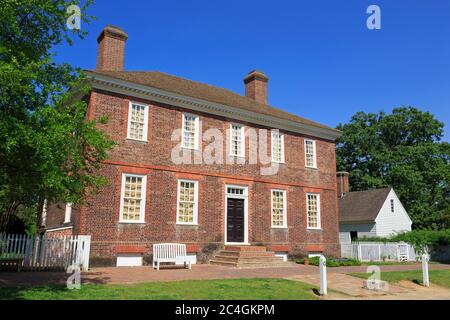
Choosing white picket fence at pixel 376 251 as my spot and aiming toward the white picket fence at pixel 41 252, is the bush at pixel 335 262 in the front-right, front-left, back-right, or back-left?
front-left

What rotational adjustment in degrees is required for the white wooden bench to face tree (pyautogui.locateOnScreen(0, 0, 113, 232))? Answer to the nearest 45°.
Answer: approximately 90° to its right

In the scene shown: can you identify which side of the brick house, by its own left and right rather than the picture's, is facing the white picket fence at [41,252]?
right

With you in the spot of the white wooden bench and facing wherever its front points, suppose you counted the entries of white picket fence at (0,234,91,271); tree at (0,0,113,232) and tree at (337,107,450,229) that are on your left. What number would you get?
1

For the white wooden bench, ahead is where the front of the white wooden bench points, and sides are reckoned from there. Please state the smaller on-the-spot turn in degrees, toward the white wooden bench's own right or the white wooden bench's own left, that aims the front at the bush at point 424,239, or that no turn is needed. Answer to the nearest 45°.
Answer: approximately 90° to the white wooden bench's own left

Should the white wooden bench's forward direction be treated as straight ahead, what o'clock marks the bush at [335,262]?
The bush is roughly at 10 o'clock from the white wooden bench.

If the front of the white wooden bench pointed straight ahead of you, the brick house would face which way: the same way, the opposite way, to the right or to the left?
the same way

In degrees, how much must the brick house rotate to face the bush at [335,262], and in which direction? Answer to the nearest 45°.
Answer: approximately 45° to its left

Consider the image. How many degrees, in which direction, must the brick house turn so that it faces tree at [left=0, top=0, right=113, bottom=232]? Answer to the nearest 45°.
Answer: approximately 90° to its right

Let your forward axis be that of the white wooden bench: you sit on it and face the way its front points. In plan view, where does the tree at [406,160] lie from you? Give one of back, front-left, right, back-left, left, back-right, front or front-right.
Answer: left

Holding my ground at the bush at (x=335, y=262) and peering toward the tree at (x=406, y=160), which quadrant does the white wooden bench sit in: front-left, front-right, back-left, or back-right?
back-left

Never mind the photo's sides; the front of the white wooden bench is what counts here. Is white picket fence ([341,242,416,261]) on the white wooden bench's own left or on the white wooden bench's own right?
on the white wooden bench's own left

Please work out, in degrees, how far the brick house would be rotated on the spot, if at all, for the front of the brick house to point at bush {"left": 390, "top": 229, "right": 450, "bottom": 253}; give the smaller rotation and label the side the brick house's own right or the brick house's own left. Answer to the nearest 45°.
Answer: approximately 90° to the brick house's own left

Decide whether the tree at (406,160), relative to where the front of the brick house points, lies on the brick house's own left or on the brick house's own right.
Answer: on the brick house's own left
